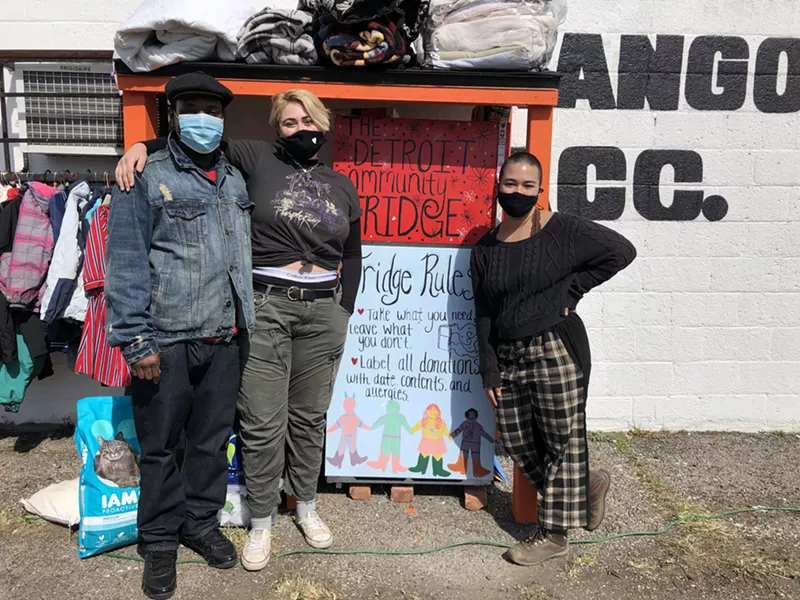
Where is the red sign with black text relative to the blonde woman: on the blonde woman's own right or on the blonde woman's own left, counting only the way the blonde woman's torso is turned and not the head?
on the blonde woman's own left

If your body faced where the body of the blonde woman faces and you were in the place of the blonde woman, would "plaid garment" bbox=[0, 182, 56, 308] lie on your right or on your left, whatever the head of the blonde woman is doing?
on your right

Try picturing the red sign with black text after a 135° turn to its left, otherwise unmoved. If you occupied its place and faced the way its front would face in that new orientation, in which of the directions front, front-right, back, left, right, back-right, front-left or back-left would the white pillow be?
back-left

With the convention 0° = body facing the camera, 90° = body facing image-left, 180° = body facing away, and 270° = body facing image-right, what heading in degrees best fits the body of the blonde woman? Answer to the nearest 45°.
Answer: approximately 0°

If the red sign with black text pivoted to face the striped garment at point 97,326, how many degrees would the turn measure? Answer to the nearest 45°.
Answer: approximately 90° to its right
